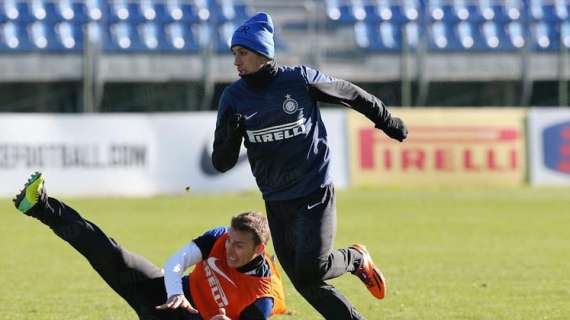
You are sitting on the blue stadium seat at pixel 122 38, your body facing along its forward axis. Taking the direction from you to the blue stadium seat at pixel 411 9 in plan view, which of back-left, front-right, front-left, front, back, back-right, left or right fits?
left

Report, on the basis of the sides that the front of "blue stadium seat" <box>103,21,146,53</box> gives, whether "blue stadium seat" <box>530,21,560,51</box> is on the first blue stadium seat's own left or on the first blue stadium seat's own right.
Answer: on the first blue stadium seat's own left

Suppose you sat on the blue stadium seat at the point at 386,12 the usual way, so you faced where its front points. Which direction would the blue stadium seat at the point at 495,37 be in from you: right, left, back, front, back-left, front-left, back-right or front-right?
left

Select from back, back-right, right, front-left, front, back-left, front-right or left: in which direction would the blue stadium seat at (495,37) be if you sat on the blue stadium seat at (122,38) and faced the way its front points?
left

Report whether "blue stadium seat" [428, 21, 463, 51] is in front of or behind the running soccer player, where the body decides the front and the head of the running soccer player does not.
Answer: behind

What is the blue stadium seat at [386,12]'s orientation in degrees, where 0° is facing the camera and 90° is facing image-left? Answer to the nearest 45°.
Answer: approximately 0°

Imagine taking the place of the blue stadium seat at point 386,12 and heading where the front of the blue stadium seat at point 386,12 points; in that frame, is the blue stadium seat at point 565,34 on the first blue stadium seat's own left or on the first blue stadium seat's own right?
on the first blue stadium seat's own left

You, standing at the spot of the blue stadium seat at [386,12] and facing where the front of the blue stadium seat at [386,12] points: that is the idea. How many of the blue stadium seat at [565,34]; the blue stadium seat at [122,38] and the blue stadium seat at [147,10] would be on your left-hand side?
1
